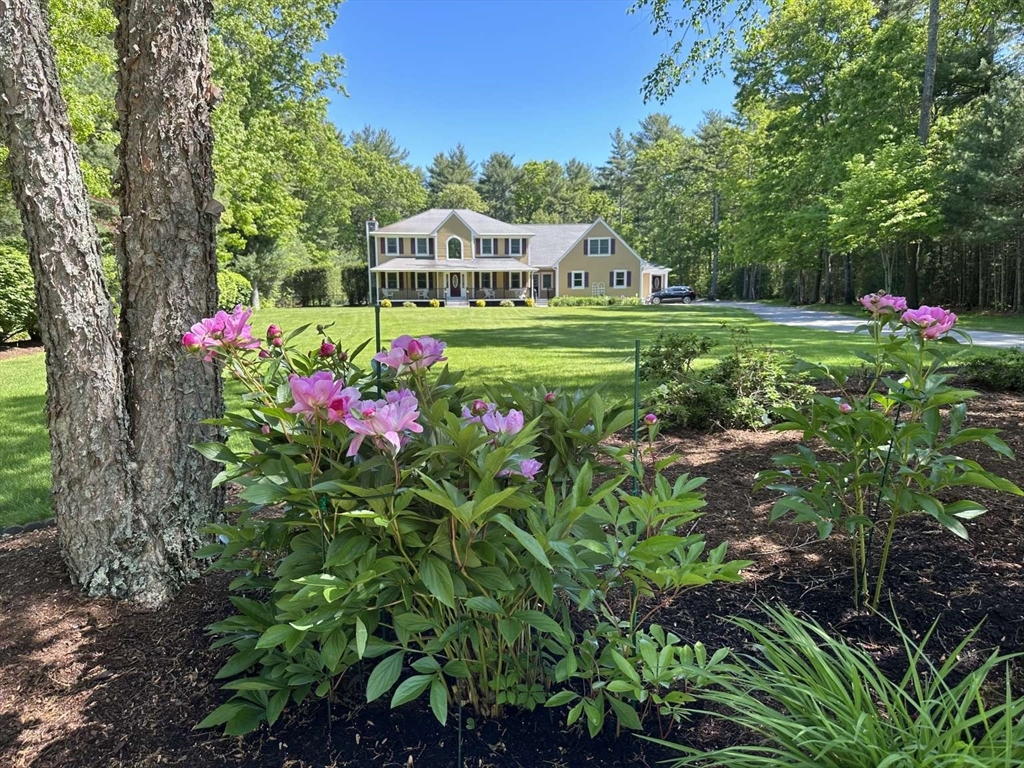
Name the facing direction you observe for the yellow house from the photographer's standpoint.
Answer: facing the viewer

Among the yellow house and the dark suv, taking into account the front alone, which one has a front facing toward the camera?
the yellow house

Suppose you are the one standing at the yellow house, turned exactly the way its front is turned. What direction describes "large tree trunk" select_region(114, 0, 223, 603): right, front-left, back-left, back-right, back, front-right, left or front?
front

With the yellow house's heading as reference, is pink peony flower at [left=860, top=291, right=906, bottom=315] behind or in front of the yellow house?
in front

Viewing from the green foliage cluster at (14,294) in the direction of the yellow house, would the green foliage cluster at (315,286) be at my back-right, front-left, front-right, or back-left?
front-left

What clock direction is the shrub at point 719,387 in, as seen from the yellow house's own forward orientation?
The shrub is roughly at 12 o'clock from the yellow house.

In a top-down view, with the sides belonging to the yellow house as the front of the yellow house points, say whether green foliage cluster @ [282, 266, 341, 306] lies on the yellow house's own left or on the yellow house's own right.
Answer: on the yellow house's own right

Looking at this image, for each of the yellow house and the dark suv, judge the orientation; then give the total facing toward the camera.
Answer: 1

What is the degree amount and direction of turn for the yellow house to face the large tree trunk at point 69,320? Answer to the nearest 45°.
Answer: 0° — it already faces it

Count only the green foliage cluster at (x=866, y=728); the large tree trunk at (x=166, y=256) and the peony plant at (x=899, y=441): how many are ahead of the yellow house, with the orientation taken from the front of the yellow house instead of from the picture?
3

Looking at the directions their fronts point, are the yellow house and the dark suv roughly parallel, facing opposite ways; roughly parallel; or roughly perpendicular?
roughly perpendicular
